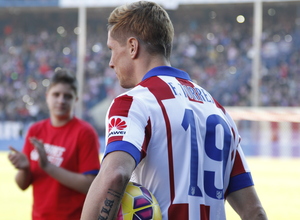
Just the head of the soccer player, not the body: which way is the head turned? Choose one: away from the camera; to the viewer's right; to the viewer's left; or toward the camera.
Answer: to the viewer's left

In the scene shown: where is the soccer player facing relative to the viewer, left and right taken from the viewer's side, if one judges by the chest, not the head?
facing away from the viewer and to the left of the viewer
